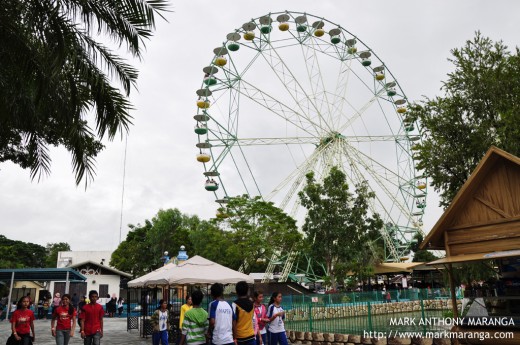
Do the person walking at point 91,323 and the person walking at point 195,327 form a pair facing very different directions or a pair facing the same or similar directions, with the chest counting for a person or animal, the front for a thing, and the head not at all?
very different directions

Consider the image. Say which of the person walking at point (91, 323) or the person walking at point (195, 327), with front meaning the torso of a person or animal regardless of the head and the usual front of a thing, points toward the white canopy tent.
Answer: the person walking at point (195, 327)

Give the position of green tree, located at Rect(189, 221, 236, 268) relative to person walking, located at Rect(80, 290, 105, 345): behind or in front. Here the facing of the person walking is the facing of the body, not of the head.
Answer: behind

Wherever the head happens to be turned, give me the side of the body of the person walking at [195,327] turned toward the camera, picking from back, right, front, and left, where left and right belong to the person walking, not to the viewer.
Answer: back

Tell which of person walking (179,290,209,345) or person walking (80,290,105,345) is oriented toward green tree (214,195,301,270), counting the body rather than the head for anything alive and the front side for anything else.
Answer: person walking (179,290,209,345)

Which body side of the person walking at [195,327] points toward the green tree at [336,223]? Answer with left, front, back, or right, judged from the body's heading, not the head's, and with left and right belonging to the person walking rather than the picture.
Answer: front

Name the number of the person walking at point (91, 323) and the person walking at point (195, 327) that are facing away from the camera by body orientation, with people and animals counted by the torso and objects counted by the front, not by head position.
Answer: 1

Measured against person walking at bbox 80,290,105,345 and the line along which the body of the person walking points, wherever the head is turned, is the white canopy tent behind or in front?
behind

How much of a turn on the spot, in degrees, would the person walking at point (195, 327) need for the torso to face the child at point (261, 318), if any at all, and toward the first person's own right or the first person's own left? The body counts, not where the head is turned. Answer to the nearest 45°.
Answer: approximately 45° to the first person's own right

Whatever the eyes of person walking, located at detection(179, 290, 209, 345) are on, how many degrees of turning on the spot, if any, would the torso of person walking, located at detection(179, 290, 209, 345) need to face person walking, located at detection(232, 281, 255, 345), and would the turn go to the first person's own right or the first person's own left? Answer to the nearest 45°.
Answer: approximately 90° to the first person's own right

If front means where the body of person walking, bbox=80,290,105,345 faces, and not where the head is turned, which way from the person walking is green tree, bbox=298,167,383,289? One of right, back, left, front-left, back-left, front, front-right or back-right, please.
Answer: back-left

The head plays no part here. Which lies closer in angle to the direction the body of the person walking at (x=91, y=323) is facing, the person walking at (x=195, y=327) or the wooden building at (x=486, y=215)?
the person walking

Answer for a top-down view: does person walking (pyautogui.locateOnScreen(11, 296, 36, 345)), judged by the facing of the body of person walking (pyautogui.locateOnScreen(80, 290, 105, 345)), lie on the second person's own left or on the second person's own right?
on the second person's own right
